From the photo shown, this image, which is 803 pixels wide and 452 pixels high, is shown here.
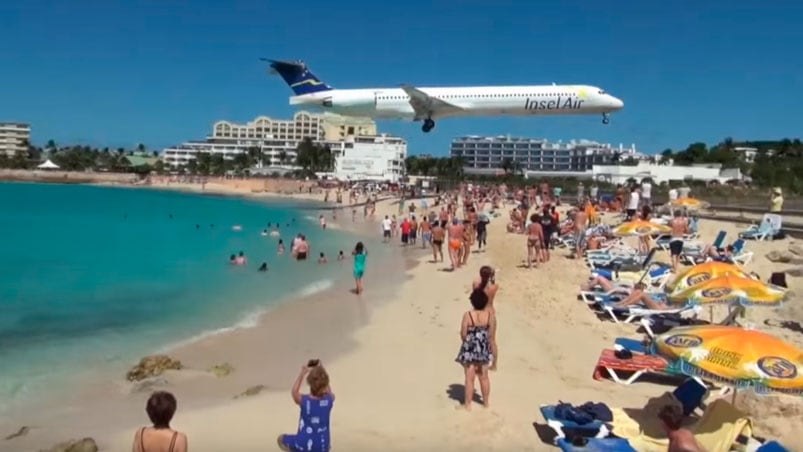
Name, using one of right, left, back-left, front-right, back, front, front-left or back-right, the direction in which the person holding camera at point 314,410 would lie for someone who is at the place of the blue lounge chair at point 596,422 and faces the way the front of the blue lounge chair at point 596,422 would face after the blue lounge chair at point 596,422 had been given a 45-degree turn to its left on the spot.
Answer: front

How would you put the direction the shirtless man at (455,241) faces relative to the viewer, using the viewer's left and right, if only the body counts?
facing away from the viewer

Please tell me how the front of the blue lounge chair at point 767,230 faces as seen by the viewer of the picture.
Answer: facing to the left of the viewer

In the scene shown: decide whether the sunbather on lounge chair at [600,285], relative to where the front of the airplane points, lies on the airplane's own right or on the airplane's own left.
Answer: on the airplane's own right

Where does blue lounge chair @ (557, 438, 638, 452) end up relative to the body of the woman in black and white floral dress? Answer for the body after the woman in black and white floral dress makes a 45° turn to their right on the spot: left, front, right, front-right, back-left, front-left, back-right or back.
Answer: right

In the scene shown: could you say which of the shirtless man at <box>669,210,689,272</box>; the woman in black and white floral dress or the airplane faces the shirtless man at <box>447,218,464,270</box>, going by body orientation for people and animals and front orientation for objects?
the woman in black and white floral dress

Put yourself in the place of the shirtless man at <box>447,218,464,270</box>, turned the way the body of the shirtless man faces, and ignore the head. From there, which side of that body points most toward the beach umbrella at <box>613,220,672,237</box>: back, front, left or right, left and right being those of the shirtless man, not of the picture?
right

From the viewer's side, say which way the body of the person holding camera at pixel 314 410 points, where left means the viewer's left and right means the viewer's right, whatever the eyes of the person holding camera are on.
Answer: facing away from the viewer and to the left of the viewer

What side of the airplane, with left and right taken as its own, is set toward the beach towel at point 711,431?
right

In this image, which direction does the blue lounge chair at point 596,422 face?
to the viewer's left

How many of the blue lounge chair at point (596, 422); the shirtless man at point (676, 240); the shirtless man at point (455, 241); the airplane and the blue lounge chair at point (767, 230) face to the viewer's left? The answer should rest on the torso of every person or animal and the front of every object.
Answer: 2

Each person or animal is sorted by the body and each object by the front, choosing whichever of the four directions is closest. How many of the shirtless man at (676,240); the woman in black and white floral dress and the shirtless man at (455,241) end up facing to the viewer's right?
0

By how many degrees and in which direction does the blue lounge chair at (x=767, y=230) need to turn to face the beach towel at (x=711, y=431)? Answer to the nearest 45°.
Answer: approximately 90° to its left

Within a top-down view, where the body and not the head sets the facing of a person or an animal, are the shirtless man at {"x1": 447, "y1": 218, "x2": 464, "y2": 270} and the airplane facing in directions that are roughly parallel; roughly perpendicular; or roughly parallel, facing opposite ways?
roughly perpendicular

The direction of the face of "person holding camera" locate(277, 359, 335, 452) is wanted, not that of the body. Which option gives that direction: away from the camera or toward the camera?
away from the camera
